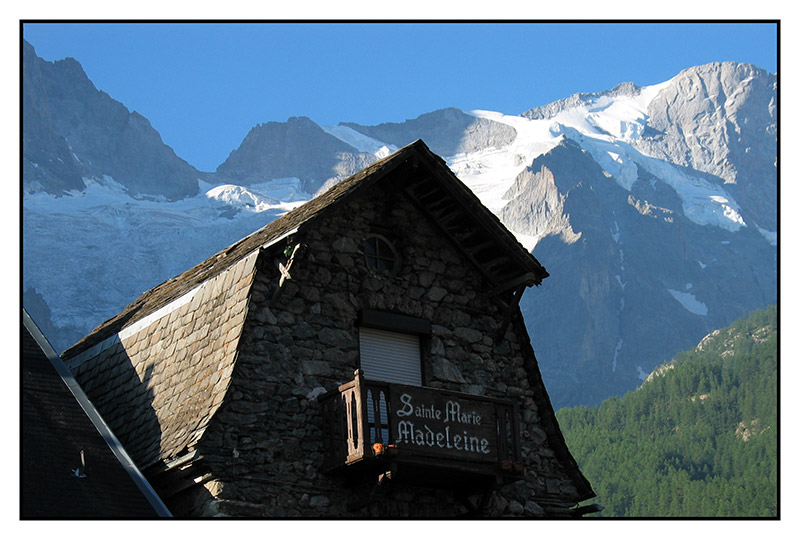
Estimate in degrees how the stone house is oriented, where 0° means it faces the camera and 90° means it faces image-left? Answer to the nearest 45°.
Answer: approximately 315°
